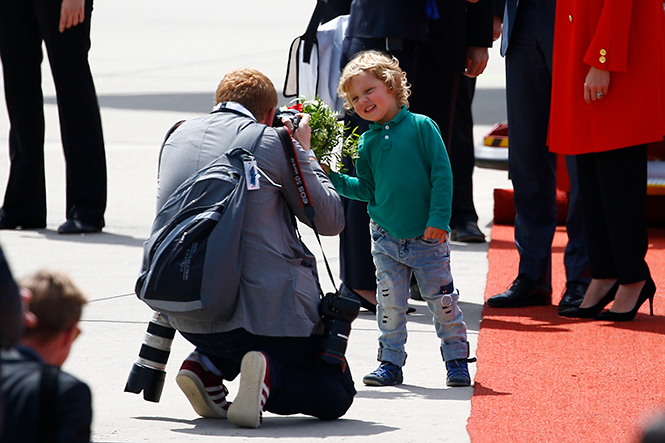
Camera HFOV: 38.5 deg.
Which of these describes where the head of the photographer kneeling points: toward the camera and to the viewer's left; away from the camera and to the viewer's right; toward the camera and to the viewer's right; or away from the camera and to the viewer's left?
away from the camera and to the viewer's right

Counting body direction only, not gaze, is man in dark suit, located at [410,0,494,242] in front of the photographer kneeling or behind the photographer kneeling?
in front

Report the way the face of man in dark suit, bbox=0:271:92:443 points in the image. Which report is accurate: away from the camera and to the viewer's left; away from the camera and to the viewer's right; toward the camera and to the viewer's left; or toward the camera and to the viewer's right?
away from the camera and to the viewer's right

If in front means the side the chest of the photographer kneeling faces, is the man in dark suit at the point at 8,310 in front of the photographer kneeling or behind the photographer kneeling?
behind

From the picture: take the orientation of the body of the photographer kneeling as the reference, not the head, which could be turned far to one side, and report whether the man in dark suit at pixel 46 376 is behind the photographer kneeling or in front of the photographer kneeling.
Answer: behind

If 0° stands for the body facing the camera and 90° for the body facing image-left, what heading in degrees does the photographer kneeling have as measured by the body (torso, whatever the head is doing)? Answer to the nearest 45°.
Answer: approximately 225°
